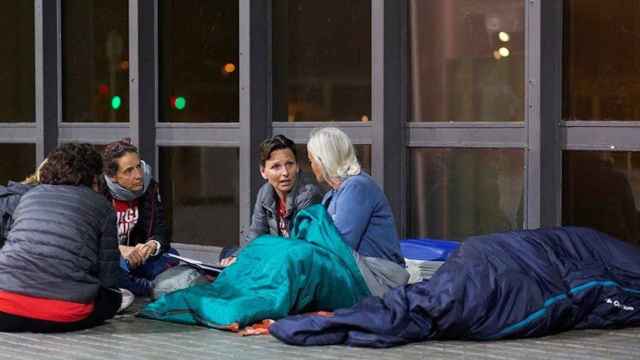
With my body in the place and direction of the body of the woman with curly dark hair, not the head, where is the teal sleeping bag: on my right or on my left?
on my right

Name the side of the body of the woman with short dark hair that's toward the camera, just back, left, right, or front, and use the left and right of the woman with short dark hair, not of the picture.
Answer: front

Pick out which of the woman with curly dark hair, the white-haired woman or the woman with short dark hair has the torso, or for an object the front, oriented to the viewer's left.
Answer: the white-haired woman

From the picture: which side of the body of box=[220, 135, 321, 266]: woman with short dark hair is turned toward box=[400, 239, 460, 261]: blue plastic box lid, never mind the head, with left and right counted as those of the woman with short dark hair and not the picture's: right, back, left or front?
left

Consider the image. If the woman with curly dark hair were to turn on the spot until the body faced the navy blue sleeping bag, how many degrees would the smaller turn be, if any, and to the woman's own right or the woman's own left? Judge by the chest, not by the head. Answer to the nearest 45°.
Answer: approximately 45° to the woman's own right

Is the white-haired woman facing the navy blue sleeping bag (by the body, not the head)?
no

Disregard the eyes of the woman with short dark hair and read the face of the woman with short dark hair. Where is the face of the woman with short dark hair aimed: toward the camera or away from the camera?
toward the camera

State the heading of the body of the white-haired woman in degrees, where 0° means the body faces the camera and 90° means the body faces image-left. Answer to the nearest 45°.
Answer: approximately 90°

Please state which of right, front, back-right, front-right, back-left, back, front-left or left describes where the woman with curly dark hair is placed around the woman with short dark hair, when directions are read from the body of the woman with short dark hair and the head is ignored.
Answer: front-right

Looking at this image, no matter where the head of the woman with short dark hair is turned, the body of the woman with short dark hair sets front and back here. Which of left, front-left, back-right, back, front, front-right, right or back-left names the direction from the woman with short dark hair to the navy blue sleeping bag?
front-left

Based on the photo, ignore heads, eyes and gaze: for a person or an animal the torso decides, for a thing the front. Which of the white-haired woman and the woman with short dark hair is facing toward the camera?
the woman with short dark hair

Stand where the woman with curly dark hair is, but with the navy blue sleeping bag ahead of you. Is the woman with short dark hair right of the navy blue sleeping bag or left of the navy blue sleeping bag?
left

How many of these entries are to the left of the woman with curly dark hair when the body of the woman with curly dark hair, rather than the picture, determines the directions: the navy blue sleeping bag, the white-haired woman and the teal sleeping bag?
0

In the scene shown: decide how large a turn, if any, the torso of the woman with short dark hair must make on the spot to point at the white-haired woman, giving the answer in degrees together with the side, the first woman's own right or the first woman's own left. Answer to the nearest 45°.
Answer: approximately 45° to the first woman's own left

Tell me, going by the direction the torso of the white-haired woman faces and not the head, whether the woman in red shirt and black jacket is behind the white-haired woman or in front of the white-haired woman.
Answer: in front

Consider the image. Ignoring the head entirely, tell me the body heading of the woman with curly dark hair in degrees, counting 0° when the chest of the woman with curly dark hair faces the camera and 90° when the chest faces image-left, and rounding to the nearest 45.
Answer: approximately 225°

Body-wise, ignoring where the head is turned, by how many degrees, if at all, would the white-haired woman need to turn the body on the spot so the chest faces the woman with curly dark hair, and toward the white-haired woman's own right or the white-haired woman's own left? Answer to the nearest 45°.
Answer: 0° — they already face them

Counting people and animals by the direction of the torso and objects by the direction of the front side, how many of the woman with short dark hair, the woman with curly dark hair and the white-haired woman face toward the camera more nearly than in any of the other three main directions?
1

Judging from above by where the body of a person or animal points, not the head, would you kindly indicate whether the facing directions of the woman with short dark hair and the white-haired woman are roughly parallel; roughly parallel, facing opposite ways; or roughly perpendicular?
roughly perpendicular
